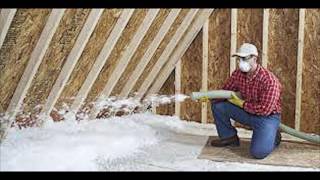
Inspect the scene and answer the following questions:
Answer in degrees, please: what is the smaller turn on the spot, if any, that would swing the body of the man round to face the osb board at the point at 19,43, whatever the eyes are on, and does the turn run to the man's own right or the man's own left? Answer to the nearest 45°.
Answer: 0° — they already face it

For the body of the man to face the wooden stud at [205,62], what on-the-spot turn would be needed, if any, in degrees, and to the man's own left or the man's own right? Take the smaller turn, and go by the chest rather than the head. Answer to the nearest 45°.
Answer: approximately 90° to the man's own right

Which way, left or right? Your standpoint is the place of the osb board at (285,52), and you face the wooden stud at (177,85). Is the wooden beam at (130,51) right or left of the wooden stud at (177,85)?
left

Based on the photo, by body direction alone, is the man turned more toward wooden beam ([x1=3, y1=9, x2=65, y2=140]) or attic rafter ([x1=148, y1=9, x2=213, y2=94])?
the wooden beam

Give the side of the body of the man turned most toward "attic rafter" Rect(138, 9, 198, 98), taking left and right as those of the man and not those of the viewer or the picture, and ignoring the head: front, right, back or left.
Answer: right

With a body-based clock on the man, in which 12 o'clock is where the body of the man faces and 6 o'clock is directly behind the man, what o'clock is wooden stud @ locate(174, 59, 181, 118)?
The wooden stud is roughly at 3 o'clock from the man.

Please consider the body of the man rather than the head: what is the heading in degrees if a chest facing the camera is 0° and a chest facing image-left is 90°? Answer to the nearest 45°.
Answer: approximately 45°

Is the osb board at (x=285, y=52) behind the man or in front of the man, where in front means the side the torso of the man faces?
behind

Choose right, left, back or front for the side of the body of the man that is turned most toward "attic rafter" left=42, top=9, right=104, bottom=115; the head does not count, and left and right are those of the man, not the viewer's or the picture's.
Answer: front

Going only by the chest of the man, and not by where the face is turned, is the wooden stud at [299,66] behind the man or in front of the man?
behind

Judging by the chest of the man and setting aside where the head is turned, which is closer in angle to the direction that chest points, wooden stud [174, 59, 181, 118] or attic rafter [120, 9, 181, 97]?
the attic rafter

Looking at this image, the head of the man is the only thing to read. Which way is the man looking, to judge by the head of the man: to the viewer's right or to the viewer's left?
to the viewer's left

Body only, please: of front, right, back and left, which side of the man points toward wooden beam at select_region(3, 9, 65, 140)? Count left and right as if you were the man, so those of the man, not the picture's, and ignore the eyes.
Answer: front

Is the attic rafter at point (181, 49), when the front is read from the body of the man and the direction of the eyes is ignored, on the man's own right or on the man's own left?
on the man's own right

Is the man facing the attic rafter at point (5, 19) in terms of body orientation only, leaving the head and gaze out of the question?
yes
